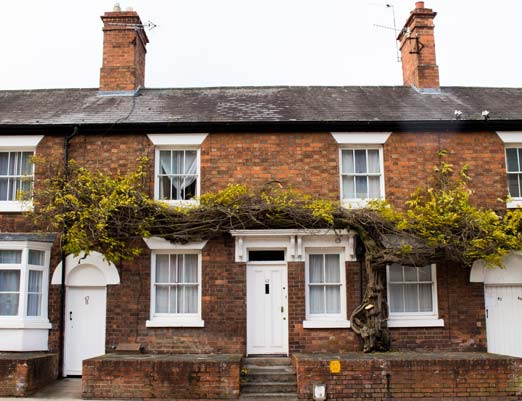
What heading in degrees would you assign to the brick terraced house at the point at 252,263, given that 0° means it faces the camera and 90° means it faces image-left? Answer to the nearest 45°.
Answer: approximately 0°

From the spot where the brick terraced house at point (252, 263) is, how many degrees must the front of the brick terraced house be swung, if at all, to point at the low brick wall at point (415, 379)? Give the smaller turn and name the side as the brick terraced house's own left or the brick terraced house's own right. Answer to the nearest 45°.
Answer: approximately 45° to the brick terraced house's own left
